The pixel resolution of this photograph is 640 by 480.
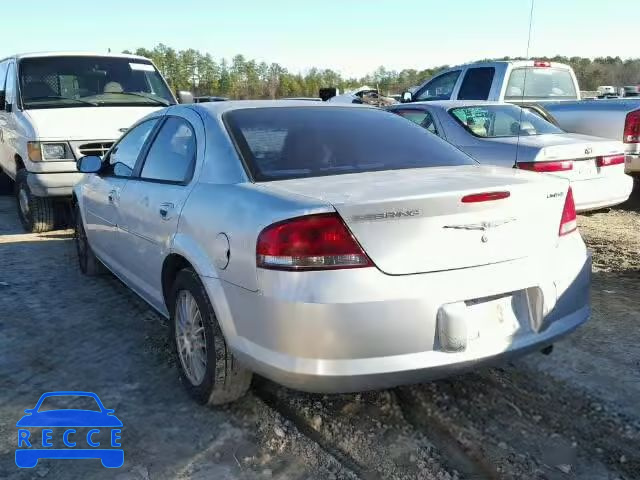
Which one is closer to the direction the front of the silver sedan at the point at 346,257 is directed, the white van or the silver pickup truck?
the white van

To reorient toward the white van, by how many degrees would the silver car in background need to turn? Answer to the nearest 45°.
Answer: approximately 45° to its left

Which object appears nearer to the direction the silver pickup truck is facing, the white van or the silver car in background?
the white van

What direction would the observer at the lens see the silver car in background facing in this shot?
facing away from the viewer and to the left of the viewer

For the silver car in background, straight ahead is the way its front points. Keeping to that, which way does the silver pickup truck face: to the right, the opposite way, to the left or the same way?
the same way

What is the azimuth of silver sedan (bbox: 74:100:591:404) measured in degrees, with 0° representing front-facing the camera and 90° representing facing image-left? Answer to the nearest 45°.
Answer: approximately 135°

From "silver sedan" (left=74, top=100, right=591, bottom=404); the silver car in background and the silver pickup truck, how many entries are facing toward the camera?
0

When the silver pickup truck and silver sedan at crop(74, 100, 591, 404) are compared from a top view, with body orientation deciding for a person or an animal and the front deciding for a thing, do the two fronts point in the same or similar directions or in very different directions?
same or similar directions

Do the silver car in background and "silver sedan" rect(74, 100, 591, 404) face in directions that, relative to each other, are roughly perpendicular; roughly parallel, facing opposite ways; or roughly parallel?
roughly parallel

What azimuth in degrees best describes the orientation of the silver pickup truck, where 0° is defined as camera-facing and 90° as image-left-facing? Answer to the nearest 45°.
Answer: approximately 135°

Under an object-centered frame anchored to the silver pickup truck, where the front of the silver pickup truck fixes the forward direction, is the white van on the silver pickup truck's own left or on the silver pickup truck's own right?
on the silver pickup truck's own left

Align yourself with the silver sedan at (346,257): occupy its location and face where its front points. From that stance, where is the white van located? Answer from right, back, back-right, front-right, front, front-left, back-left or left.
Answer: front

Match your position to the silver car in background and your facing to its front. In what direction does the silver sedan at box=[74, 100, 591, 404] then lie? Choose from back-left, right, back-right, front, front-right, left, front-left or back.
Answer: back-left

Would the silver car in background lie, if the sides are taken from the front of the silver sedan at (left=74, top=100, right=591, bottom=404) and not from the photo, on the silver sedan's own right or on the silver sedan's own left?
on the silver sedan's own right

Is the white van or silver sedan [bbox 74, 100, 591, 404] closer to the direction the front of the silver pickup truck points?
the white van

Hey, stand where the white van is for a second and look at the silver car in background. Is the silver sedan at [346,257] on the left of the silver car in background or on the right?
right

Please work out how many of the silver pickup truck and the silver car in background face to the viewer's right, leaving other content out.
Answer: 0
